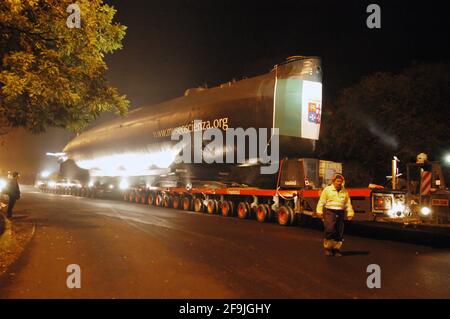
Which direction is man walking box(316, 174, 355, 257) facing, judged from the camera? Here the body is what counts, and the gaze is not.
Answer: toward the camera

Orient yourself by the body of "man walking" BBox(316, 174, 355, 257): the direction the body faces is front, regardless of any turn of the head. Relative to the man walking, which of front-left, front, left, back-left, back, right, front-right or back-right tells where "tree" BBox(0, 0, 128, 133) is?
right

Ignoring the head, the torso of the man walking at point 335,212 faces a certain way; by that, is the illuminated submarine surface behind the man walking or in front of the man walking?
behind

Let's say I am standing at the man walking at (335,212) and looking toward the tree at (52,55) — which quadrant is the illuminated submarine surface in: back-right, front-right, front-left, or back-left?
front-right

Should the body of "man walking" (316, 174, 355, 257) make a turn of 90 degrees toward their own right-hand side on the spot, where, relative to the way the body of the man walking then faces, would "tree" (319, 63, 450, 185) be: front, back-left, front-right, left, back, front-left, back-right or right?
right

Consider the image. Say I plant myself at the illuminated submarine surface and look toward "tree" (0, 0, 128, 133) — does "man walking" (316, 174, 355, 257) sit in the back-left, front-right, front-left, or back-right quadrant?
front-left
